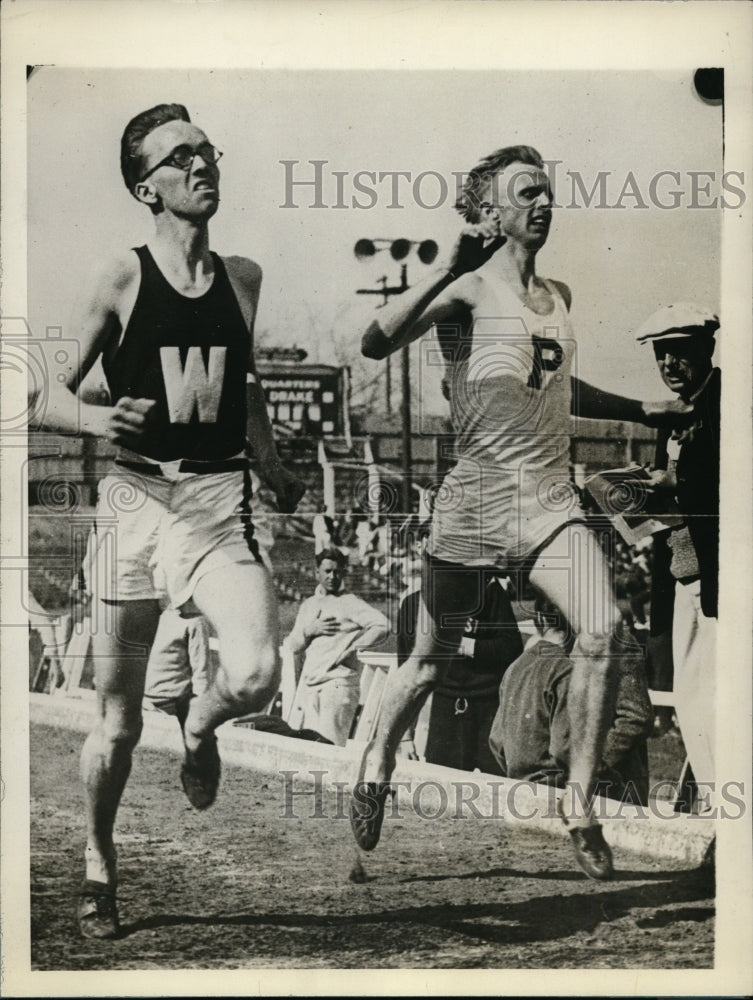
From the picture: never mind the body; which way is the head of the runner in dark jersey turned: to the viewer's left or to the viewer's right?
to the viewer's right

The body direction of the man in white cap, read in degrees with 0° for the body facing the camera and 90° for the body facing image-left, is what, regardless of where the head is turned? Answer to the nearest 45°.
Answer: approximately 45°

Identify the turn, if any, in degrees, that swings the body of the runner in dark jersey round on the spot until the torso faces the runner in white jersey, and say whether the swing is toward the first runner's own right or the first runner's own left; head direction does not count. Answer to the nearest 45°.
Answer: approximately 45° to the first runner's own left

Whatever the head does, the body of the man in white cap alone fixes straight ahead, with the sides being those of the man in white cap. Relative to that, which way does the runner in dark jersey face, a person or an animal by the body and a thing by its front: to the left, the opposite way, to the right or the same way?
to the left

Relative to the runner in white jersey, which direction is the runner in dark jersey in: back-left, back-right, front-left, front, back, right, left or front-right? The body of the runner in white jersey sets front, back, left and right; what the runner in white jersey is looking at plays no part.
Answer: back-right

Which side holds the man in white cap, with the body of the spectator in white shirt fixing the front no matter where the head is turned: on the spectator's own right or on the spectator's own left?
on the spectator's own left

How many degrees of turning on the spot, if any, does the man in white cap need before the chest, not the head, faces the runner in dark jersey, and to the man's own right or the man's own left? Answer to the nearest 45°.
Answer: approximately 45° to the man's own right

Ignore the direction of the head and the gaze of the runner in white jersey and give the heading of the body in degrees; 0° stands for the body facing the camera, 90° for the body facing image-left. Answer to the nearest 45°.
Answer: approximately 315°

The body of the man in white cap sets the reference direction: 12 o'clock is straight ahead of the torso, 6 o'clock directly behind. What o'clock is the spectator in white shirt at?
The spectator in white shirt is roughly at 1 o'clock from the man in white cap.

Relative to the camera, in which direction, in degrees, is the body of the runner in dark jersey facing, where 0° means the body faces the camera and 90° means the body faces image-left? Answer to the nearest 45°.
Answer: approximately 315°
